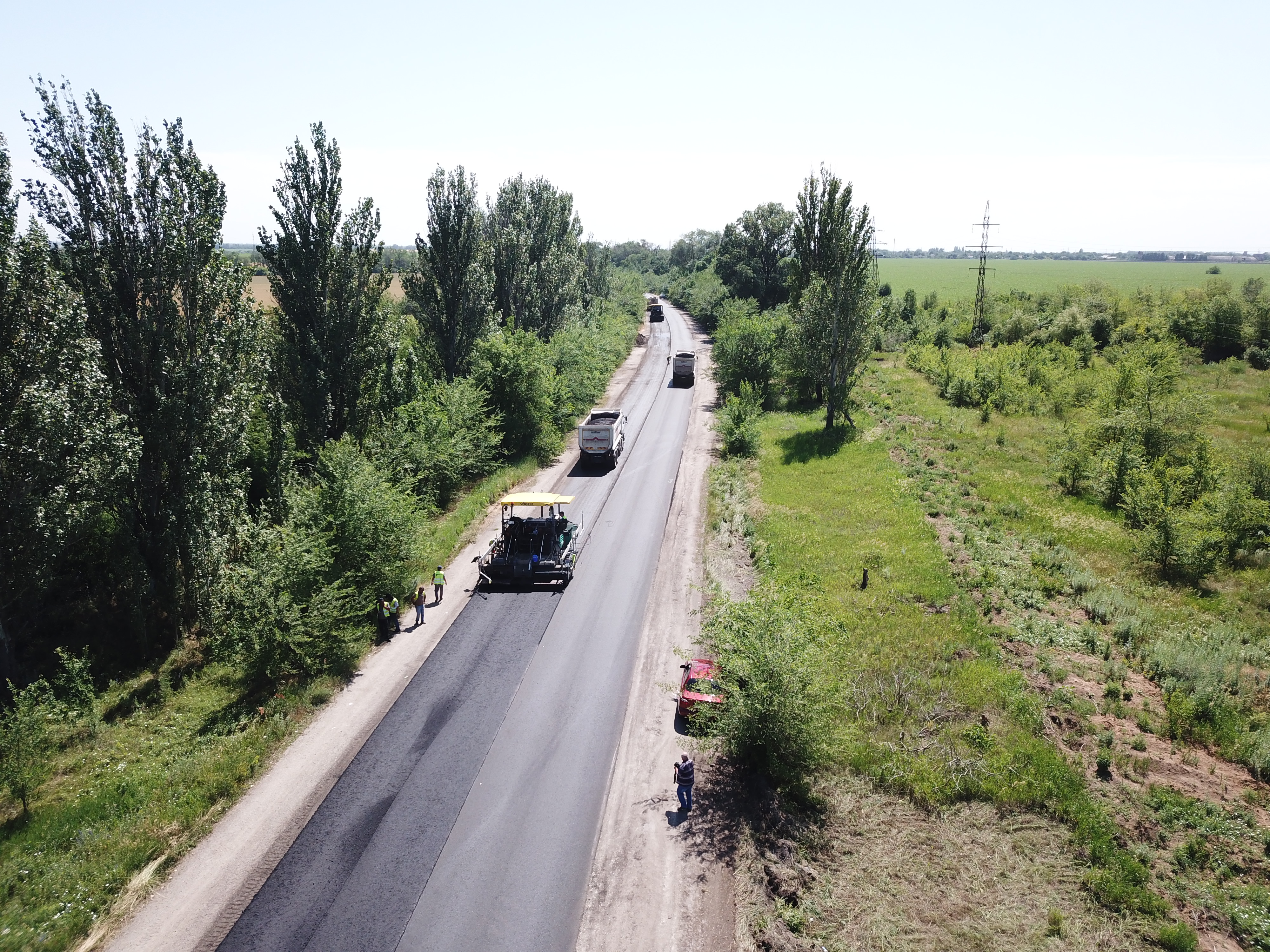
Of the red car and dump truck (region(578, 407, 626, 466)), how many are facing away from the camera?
2

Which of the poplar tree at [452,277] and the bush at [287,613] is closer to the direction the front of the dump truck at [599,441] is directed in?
the poplar tree

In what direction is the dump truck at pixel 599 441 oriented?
away from the camera

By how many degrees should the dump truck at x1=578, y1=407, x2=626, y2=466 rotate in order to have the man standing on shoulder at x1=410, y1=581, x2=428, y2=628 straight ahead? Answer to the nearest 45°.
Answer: approximately 180°

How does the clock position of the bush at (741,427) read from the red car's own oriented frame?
The bush is roughly at 12 o'clock from the red car.

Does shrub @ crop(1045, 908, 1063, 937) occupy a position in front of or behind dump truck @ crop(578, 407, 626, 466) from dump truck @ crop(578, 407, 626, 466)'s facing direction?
behind

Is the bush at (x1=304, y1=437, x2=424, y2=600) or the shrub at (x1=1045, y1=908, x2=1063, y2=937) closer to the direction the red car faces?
the bush

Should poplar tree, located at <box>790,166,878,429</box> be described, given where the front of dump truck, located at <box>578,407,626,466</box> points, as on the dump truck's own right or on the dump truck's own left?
on the dump truck's own right

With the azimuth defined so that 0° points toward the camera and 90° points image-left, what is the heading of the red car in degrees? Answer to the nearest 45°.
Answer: approximately 180°

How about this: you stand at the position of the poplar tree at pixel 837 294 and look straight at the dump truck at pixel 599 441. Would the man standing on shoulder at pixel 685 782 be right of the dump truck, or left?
left

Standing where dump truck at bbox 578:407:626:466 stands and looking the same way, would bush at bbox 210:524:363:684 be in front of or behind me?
behind

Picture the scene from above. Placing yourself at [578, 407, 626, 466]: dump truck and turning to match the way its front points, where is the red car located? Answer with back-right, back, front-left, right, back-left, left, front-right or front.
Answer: back
